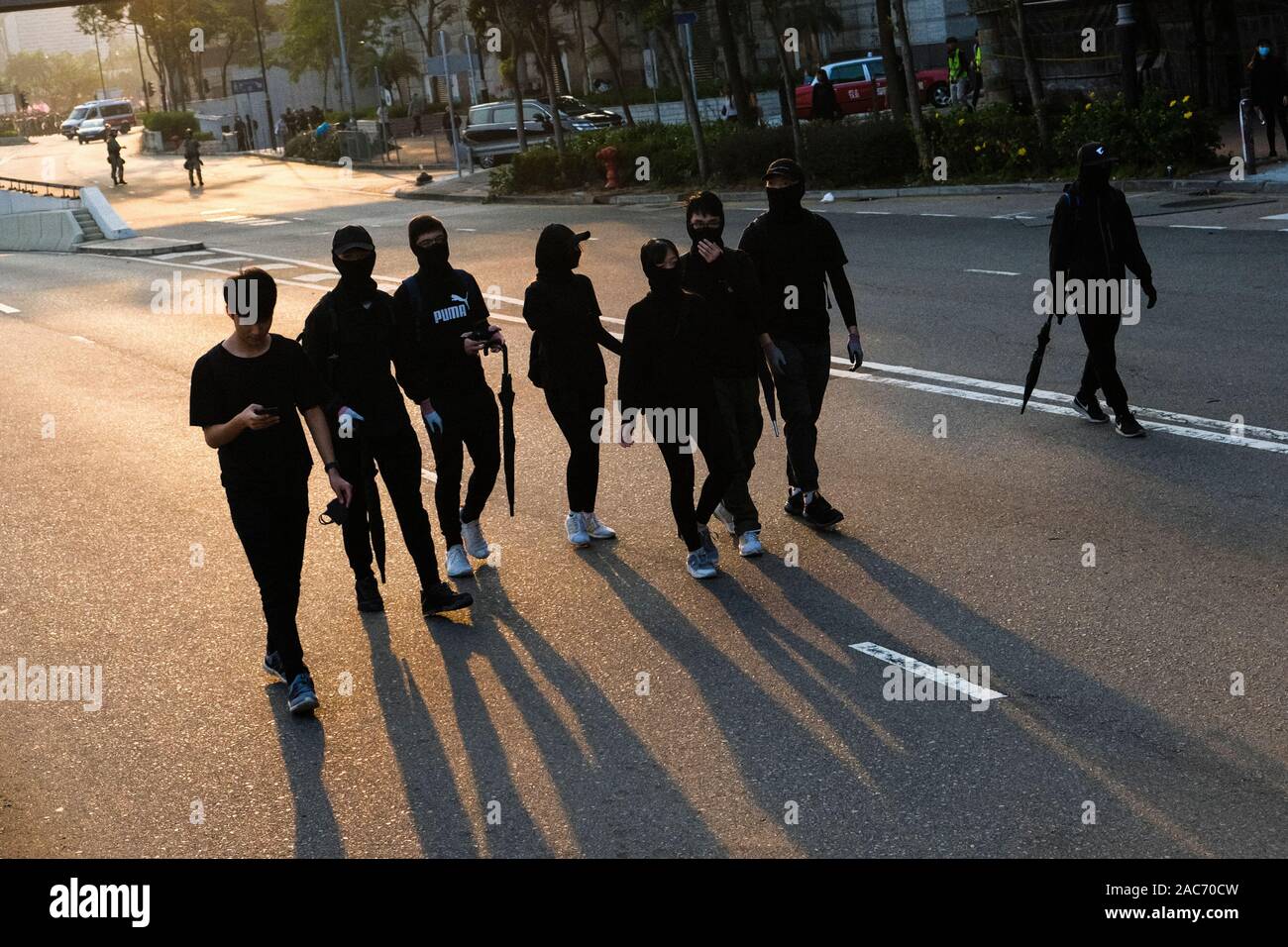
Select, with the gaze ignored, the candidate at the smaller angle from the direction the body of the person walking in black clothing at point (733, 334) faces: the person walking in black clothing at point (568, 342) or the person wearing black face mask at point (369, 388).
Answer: the person wearing black face mask

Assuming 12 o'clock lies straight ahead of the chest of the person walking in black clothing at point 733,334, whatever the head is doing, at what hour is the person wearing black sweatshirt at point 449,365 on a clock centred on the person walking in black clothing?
The person wearing black sweatshirt is roughly at 3 o'clock from the person walking in black clothing.

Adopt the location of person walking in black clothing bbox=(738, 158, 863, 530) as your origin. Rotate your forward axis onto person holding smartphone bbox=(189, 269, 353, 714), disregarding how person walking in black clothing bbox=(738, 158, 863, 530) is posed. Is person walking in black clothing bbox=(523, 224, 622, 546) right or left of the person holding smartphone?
right

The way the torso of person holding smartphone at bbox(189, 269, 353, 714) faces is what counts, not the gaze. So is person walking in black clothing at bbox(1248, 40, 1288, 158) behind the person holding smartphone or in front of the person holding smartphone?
behind

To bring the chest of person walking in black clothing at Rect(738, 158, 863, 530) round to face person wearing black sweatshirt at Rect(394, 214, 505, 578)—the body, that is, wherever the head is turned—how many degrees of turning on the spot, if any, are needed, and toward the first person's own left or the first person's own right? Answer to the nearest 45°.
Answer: approximately 90° to the first person's own right

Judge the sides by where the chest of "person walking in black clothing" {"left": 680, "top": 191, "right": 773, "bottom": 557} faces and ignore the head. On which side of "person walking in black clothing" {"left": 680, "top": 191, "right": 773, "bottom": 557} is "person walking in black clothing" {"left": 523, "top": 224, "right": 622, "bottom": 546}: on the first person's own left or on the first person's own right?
on the first person's own right

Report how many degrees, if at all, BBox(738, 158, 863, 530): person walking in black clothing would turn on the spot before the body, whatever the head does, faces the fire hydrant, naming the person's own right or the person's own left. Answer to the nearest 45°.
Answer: approximately 180°

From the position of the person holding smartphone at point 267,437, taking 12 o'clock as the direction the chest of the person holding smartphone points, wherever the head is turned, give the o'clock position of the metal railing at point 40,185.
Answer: The metal railing is roughly at 6 o'clock from the person holding smartphone.

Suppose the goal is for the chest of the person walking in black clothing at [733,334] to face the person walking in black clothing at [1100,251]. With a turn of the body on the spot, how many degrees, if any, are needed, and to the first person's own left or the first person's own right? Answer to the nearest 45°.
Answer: approximately 135° to the first person's own left
